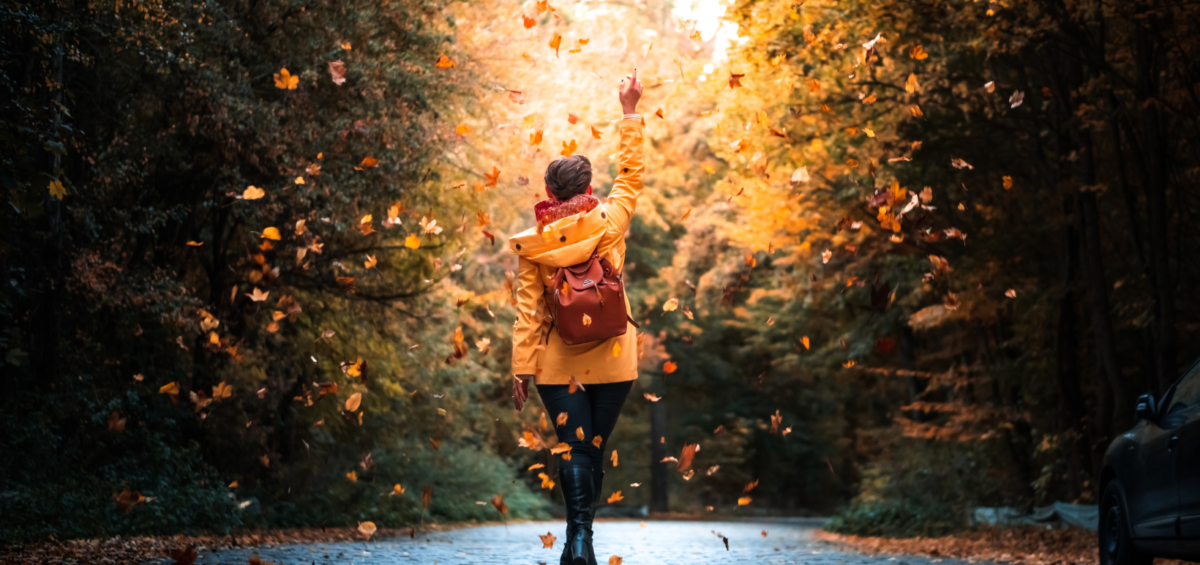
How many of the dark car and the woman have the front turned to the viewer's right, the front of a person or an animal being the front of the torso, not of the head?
0

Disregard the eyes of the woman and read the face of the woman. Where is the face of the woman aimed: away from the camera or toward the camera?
away from the camera

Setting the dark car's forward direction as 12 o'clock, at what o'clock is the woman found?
The woman is roughly at 9 o'clock from the dark car.

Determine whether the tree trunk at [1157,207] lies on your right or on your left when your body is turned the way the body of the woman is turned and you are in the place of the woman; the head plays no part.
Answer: on your right

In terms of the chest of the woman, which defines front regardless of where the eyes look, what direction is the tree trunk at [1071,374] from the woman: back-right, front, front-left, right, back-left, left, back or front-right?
front-right

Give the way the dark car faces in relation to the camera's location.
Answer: facing away from the viewer and to the left of the viewer

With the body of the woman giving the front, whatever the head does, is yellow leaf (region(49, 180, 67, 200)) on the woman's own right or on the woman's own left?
on the woman's own left

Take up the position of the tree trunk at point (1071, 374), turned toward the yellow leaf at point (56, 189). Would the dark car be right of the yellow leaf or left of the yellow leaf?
left

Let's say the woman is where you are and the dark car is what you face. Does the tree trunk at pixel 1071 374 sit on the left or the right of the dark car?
left

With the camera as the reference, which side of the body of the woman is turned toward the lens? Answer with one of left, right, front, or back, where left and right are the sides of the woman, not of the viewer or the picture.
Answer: back

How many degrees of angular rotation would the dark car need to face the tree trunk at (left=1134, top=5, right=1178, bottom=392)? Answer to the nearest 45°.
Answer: approximately 45° to its right
